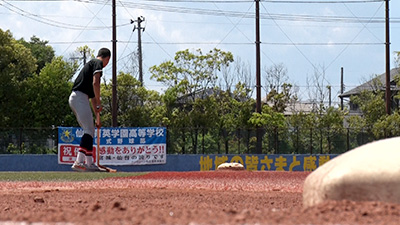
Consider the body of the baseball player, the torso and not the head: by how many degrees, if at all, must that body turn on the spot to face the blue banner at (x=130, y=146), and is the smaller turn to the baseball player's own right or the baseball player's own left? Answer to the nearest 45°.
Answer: approximately 90° to the baseball player's own left

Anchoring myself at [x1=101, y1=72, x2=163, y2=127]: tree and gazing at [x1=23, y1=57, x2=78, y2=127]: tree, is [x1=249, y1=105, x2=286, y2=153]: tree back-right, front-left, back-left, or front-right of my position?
back-left

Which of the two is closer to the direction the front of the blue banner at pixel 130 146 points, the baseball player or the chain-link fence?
the baseball player

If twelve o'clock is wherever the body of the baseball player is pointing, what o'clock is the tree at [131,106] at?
The tree is roughly at 9 o'clock from the baseball player.

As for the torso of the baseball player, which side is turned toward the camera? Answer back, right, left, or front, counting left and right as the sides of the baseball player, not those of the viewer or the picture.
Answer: right

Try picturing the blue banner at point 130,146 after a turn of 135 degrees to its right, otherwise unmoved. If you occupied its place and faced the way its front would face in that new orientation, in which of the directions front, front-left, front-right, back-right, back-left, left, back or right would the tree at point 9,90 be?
front

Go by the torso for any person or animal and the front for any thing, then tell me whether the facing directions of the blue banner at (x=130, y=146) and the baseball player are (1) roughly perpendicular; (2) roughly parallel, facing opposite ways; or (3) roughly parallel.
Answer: roughly perpendicular

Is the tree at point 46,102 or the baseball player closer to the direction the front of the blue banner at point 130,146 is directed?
the baseball player

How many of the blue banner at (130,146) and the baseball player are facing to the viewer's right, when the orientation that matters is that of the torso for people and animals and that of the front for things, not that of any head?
1

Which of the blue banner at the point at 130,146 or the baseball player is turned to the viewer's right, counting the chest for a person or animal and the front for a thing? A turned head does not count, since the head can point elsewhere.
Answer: the baseball player

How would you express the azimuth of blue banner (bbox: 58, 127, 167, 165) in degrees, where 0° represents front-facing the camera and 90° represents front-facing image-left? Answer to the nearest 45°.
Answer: approximately 0°
